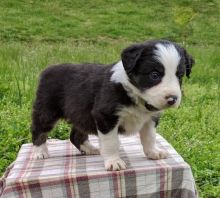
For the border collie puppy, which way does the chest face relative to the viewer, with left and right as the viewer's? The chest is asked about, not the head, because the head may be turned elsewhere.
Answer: facing the viewer and to the right of the viewer
